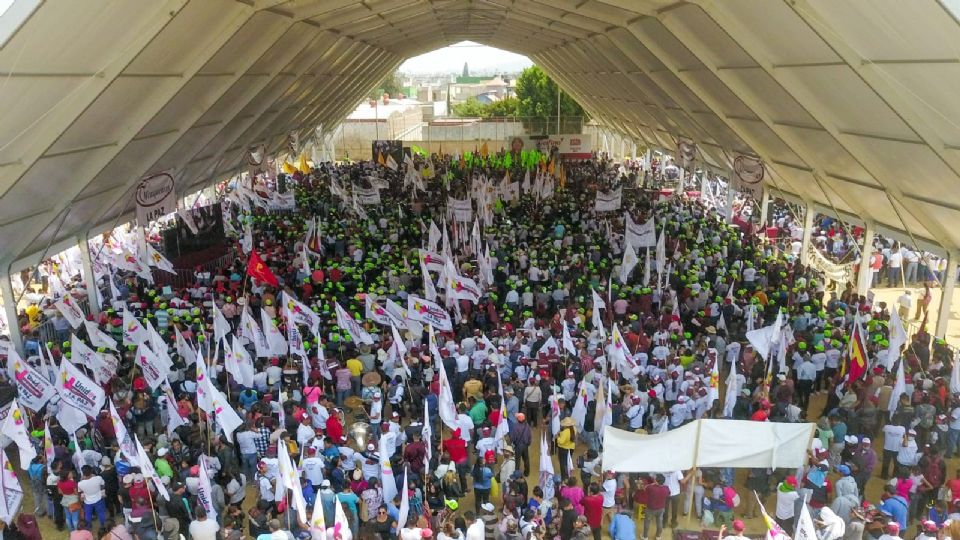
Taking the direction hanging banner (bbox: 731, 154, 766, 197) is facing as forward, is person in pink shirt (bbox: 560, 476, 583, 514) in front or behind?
in front

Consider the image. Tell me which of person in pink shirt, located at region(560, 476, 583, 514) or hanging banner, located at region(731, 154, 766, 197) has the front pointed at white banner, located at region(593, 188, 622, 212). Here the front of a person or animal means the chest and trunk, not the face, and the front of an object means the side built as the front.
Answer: the person in pink shirt

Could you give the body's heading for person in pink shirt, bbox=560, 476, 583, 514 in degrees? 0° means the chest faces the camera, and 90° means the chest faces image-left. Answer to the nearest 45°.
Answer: approximately 180°

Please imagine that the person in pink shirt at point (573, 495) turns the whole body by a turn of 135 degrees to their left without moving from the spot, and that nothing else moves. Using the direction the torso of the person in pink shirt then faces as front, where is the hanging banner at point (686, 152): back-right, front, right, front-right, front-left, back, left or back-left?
back-right

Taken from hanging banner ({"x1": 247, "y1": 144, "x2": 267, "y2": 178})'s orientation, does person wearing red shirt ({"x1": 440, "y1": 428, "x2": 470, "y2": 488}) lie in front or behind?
in front

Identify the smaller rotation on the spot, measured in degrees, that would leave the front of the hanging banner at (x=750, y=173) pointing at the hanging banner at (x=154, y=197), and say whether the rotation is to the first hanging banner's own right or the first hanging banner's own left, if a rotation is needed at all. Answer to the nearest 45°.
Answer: approximately 45° to the first hanging banner's own right

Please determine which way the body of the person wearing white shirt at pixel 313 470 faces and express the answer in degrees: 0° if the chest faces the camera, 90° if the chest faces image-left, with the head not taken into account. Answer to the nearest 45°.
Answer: approximately 180°

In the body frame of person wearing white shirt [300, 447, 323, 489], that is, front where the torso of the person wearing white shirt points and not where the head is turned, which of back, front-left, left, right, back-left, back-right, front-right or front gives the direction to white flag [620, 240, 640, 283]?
front-right

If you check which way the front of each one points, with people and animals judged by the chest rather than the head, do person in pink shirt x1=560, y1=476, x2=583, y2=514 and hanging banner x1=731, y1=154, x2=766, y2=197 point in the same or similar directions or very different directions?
very different directions

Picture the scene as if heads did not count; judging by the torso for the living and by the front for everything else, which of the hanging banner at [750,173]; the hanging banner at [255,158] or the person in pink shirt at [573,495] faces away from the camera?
the person in pink shirt

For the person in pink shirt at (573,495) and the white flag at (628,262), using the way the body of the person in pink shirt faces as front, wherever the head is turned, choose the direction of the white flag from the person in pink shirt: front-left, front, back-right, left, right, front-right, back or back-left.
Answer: front
